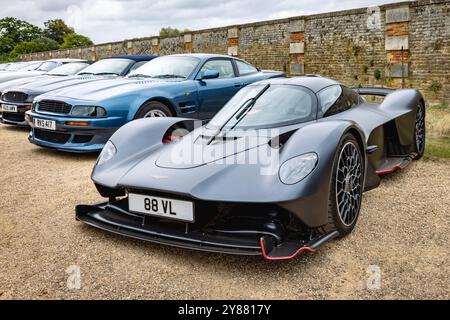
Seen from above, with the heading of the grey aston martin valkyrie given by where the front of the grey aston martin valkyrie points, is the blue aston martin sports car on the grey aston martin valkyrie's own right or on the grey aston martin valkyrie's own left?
on the grey aston martin valkyrie's own right

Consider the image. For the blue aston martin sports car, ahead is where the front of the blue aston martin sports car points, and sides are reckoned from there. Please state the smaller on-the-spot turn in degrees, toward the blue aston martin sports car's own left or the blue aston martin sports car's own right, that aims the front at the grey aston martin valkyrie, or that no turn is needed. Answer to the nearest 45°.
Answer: approximately 45° to the blue aston martin sports car's own left

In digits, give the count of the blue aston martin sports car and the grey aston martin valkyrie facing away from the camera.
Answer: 0

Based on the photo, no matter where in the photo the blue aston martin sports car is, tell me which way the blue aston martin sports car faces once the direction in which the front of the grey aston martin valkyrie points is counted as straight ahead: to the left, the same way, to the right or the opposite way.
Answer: the same way

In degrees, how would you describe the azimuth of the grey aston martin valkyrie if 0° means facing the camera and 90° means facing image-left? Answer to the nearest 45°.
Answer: approximately 45°

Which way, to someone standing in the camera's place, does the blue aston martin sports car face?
facing the viewer and to the left of the viewer
